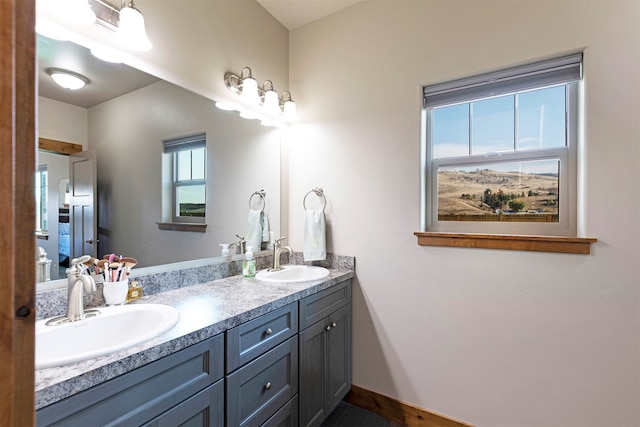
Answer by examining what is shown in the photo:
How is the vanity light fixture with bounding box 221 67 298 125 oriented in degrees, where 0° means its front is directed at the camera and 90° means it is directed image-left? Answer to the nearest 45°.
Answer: approximately 315°

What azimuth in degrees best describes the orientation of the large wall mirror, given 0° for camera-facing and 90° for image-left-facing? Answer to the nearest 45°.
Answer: approximately 315°
